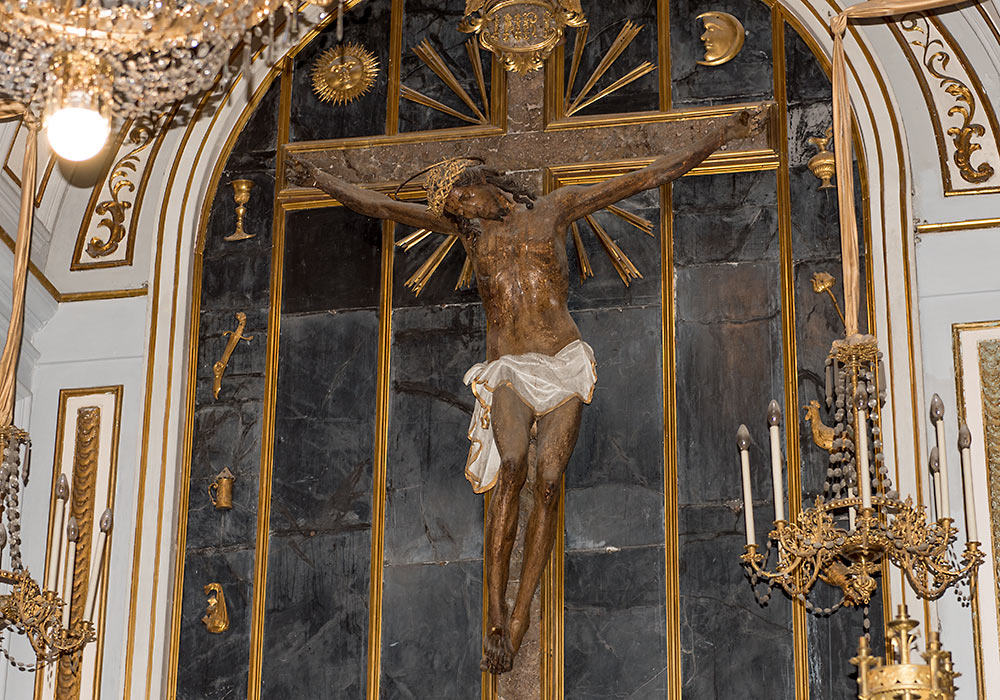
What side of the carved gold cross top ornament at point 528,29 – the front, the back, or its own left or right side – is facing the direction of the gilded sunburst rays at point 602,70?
left

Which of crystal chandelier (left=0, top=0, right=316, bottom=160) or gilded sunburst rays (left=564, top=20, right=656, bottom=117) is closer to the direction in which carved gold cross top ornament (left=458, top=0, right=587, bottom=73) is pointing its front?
the crystal chandelier

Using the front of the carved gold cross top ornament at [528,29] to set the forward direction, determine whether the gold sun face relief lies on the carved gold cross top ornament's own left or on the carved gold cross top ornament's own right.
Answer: on the carved gold cross top ornament's own right

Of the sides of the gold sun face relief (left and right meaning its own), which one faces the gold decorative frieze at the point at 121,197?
right

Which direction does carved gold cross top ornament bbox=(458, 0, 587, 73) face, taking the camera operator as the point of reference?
facing the viewer

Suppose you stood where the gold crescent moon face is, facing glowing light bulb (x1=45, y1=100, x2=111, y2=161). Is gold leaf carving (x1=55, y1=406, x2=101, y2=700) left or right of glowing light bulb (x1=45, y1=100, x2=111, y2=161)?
right

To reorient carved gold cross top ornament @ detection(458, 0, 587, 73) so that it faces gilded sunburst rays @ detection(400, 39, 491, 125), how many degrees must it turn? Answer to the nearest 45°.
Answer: approximately 90° to its right

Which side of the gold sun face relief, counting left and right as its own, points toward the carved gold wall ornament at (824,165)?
left

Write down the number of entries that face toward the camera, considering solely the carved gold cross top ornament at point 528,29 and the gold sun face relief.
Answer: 2
